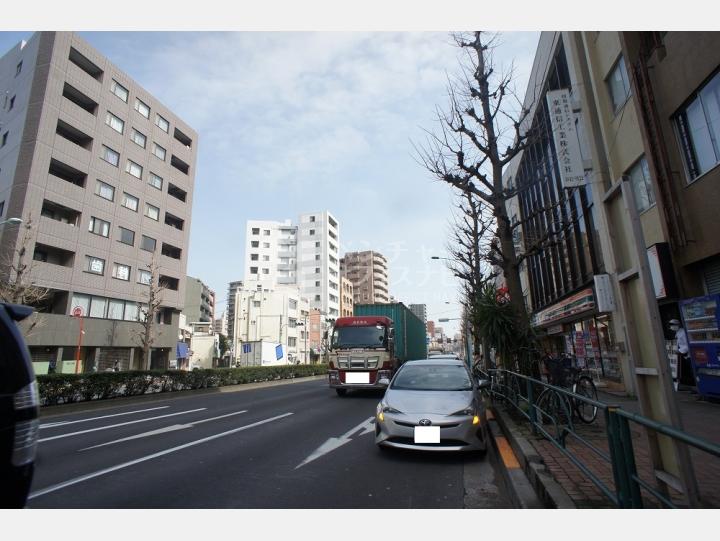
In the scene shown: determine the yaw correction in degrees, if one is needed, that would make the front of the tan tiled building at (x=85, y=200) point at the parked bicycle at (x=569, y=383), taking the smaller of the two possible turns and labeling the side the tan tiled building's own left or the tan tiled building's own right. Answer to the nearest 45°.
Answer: approximately 45° to the tan tiled building's own right

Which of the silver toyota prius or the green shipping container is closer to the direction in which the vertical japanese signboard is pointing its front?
the silver toyota prius

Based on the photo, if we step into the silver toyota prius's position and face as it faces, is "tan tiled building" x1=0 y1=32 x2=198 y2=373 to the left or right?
on its right

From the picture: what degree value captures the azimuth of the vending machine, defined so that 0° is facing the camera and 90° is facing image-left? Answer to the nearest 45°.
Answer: approximately 45°

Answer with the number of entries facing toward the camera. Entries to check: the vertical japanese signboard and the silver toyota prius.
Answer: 2

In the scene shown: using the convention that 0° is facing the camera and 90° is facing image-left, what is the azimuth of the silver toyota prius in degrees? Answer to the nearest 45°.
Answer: approximately 0°

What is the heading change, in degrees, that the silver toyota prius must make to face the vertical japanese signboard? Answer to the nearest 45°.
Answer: approximately 135° to its left

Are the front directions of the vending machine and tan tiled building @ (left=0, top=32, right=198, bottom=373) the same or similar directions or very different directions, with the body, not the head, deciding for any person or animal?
very different directions
